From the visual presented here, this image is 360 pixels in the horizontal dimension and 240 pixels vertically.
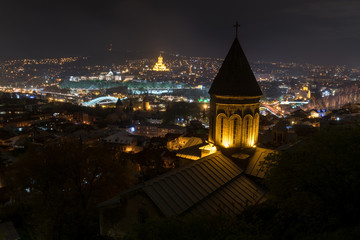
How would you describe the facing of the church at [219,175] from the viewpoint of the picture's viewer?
facing the viewer and to the left of the viewer

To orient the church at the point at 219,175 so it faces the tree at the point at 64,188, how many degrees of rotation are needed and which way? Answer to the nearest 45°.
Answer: approximately 45° to its right

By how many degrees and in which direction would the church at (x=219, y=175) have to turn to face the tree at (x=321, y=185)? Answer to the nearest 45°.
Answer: approximately 90° to its left
